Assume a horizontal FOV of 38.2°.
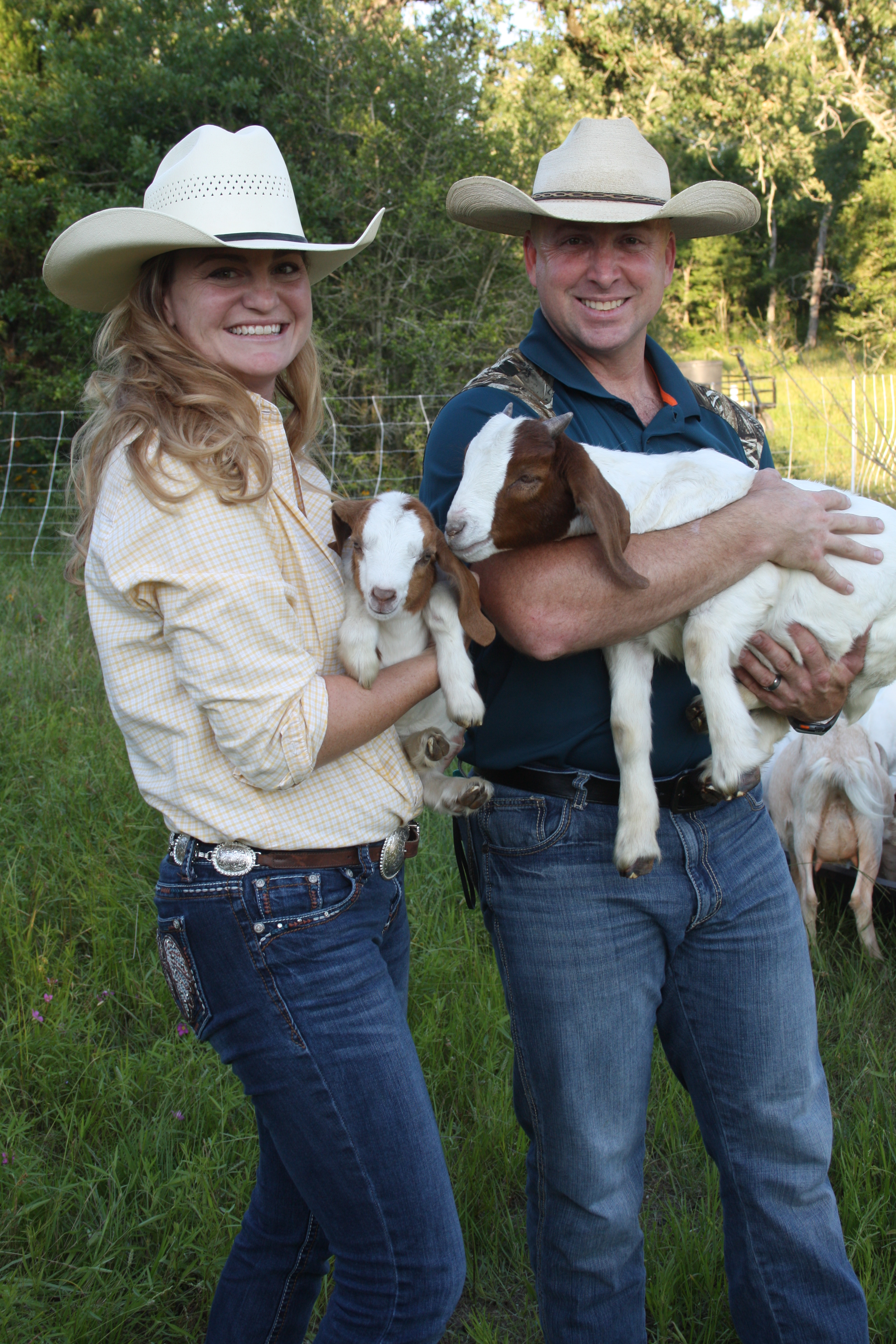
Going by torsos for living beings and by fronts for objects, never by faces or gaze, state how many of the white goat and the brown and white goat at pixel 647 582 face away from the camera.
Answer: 1

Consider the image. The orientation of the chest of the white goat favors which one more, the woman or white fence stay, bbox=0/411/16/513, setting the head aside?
the white fence stay

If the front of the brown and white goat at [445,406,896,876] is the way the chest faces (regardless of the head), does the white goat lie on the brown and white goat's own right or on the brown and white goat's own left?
on the brown and white goat's own right

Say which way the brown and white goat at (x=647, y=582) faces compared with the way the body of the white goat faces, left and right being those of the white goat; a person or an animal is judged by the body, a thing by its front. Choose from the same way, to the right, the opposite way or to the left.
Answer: to the left

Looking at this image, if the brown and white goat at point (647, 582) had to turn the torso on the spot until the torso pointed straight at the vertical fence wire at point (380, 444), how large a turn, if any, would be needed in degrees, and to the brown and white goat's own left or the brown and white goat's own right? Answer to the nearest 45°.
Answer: approximately 90° to the brown and white goat's own right

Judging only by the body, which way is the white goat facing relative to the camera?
away from the camera

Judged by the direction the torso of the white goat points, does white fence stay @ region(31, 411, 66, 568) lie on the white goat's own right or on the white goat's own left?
on the white goat's own left

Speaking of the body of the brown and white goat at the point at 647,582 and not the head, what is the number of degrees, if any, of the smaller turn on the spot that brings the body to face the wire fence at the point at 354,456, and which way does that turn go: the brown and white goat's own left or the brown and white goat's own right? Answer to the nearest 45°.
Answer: approximately 90° to the brown and white goat's own right

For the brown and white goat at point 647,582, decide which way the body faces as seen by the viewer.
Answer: to the viewer's left

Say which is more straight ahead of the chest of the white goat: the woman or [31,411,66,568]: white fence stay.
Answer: the white fence stay

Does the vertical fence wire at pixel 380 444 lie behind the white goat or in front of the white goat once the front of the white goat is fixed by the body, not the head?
in front

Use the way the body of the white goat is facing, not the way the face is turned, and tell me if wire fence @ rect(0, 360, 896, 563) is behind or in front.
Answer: in front

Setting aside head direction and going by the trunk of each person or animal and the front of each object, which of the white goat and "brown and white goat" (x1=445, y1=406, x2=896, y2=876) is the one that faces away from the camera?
the white goat
